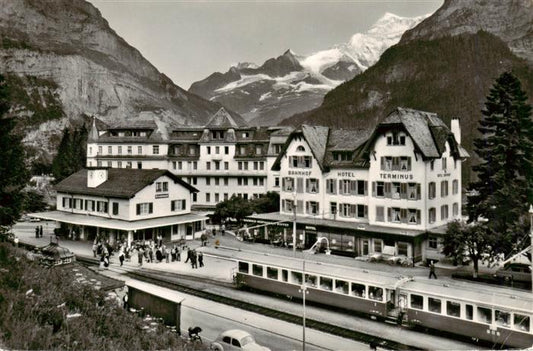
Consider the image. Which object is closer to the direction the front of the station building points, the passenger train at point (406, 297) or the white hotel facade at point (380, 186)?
the passenger train

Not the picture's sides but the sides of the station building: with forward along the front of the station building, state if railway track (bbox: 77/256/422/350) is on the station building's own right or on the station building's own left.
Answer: on the station building's own left

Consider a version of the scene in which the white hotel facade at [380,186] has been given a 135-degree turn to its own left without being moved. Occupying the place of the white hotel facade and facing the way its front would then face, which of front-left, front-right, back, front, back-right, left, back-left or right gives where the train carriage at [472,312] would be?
right

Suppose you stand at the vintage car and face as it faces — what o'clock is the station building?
The station building is roughly at 7 o'clock from the vintage car.

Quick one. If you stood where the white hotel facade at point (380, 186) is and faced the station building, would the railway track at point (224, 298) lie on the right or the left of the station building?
left

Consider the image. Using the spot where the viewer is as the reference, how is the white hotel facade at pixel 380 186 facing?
facing the viewer and to the left of the viewer

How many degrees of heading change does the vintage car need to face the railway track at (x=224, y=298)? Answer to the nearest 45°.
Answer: approximately 135° to its left

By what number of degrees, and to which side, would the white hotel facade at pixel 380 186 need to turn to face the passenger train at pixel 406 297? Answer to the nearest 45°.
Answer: approximately 45° to its left

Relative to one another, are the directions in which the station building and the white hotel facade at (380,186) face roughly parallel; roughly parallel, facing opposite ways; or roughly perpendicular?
roughly parallel

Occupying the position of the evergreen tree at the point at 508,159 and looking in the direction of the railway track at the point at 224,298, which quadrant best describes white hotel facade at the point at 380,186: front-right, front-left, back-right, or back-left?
front-right

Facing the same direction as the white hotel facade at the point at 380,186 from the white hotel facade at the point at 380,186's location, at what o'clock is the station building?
The station building is roughly at 2 o'clock from the white hotel facade.

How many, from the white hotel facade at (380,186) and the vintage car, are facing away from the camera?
0

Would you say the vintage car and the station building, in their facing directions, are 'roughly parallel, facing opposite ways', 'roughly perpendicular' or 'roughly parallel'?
roughly perpendicular

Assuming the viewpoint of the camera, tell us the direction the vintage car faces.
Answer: facing the viewer and to the right of the viewer

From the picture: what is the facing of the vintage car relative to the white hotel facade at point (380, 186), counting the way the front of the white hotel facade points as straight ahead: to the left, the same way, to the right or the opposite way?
to the left

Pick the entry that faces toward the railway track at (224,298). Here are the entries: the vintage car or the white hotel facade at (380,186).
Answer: the white hotel facade

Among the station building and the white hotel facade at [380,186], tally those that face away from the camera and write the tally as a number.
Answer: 0

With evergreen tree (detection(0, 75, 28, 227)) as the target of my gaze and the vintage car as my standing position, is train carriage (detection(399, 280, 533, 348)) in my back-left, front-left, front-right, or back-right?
back-right
